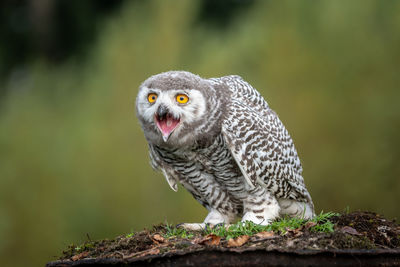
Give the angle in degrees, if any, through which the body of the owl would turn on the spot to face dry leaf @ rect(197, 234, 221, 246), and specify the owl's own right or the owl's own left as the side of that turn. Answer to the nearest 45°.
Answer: approximately 45° to the owl's own left

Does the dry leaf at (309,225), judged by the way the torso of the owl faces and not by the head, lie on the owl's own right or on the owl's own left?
on the owl's own left

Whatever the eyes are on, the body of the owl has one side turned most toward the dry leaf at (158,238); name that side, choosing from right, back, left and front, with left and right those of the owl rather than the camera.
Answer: front

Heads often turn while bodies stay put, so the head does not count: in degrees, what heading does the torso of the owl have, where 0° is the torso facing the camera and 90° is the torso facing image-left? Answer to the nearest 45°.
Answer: approximately 45°

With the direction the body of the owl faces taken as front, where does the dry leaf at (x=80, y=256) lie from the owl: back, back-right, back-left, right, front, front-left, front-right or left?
front

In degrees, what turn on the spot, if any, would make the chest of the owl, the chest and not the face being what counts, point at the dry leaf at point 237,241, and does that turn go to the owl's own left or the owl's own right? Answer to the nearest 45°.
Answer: approximately 45° to the owl's own left
